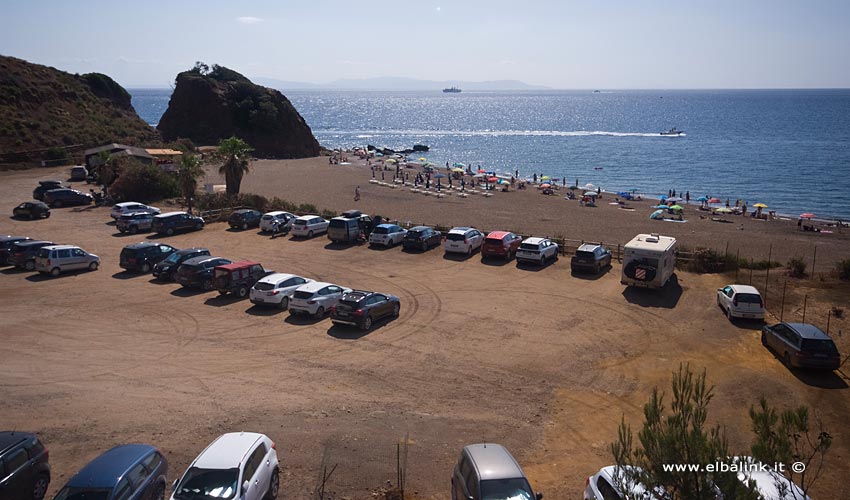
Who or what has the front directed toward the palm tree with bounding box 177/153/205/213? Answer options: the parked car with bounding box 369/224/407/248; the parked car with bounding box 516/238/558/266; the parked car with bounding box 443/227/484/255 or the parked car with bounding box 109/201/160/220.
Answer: the parked car with bounding box 109/201/160/220

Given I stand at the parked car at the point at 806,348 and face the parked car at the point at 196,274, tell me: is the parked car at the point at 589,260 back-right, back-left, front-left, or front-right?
front-right

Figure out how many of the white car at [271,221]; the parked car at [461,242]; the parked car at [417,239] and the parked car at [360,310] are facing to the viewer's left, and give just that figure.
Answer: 0

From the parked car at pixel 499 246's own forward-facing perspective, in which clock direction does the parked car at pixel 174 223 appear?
the parked car at pixel 174 223 is roughly at 8 o'clock from the parked car at pixel 499 246.

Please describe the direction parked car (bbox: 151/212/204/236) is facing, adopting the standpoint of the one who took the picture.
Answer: facing away from the viewer and to the right of the viewer

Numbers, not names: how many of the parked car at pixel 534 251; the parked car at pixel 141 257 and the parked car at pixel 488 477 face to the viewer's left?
0

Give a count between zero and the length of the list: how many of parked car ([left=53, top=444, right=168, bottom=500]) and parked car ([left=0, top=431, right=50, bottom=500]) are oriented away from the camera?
0
